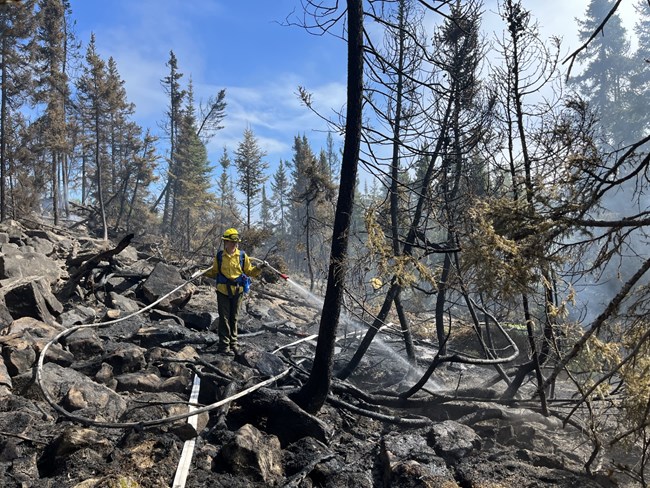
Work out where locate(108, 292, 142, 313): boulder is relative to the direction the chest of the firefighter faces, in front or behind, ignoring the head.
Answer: behind

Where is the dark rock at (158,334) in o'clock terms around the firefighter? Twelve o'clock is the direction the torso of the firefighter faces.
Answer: The dark rock is roughly at 4 o'clock from the firefighter.

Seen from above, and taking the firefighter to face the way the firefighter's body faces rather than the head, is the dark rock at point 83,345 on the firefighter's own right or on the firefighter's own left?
on the firefighter's own right

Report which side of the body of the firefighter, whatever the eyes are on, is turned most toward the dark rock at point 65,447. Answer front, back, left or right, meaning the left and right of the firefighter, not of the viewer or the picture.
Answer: front

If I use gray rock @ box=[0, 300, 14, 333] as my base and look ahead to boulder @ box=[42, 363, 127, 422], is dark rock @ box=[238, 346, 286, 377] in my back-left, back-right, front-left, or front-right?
front-left

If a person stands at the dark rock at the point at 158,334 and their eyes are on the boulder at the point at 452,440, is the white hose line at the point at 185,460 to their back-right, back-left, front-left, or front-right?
front-right

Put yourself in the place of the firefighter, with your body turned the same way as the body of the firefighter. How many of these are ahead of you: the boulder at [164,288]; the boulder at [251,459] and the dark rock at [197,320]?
1

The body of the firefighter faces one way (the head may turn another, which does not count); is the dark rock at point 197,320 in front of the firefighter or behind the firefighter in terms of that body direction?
behind

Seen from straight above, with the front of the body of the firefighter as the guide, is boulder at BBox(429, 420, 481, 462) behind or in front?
in front

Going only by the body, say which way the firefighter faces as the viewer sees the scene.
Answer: toward the camera

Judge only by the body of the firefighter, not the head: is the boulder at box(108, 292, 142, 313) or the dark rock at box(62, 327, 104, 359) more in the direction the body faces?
the dark rock
